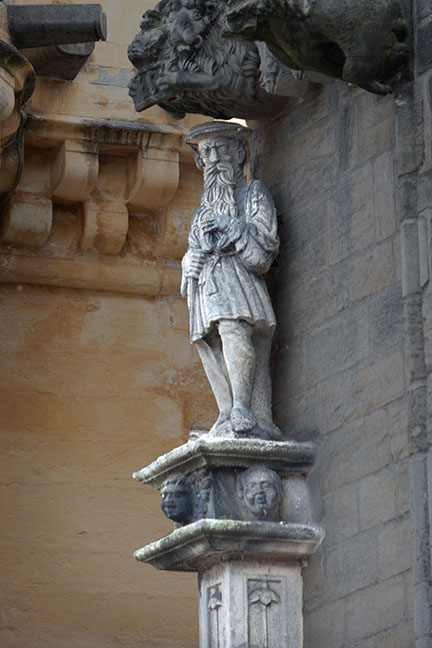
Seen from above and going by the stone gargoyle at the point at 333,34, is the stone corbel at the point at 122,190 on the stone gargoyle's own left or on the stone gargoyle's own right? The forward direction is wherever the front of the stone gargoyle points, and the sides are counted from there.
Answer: on the stone gargoyle's own right

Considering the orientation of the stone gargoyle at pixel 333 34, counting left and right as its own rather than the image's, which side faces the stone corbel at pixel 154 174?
right

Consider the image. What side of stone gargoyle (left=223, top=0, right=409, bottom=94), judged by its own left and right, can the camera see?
left

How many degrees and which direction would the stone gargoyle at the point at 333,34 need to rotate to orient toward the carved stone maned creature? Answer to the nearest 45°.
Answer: approximately 45° to its right

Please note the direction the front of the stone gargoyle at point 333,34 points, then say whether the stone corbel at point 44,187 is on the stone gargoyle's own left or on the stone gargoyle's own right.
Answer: on the stone gargoyle's own right
